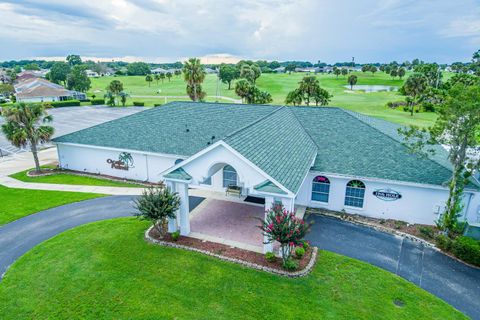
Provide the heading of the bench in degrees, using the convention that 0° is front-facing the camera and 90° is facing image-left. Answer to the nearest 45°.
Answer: approximately 45°

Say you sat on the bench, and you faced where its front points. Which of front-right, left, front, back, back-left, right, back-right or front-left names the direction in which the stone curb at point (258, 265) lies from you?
front-left

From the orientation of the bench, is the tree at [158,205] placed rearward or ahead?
ahead

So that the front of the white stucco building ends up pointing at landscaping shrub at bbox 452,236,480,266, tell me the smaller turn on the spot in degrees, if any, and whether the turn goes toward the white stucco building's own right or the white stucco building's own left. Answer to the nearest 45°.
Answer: approximately 90° to the white stucco building's own left

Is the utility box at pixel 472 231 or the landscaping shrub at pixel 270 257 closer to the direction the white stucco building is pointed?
the landscaping shrub

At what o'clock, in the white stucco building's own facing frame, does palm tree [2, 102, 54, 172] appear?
The palm tree is roughly at 2 o'clock from the white stucco building.
